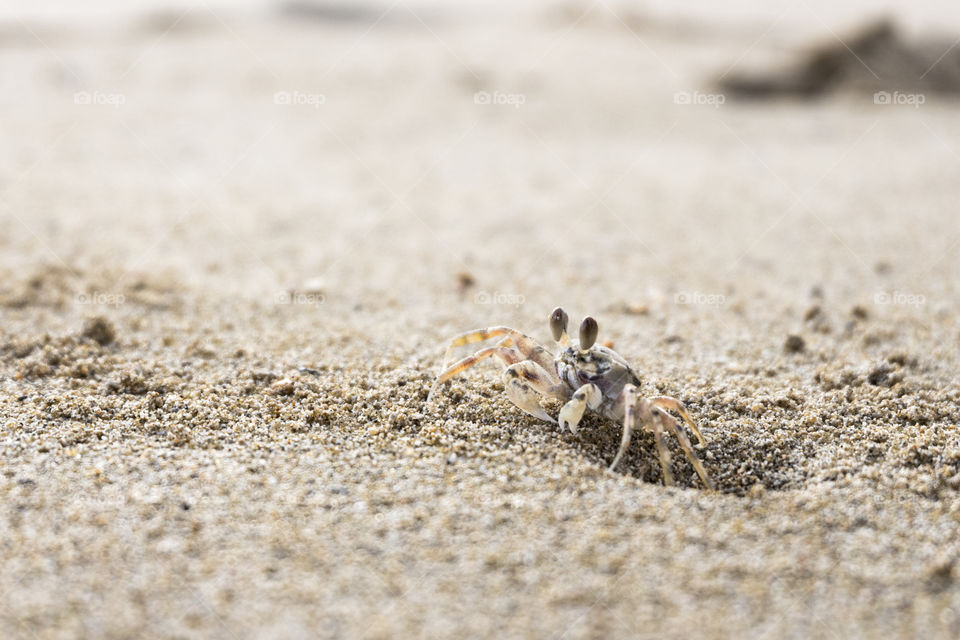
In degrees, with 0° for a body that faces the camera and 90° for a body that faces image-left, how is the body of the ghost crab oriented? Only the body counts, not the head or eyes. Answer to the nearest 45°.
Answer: approximately 45°
